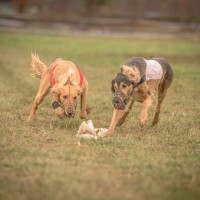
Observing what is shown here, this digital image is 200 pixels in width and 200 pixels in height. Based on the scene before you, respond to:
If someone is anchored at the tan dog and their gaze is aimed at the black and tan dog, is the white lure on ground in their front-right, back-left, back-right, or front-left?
front-right

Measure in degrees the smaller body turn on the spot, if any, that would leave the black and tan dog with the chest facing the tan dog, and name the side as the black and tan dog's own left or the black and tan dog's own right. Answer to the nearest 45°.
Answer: approximately 45° to the black and tan dog's own right

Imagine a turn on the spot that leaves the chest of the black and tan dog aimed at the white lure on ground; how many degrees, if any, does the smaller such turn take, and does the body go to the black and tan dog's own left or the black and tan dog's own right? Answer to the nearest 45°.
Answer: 0° — it already faces it

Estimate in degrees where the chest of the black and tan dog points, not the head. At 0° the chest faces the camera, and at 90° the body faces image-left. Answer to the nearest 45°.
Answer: approximately 45°

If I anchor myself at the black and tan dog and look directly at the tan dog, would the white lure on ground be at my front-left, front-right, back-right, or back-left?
front-left
